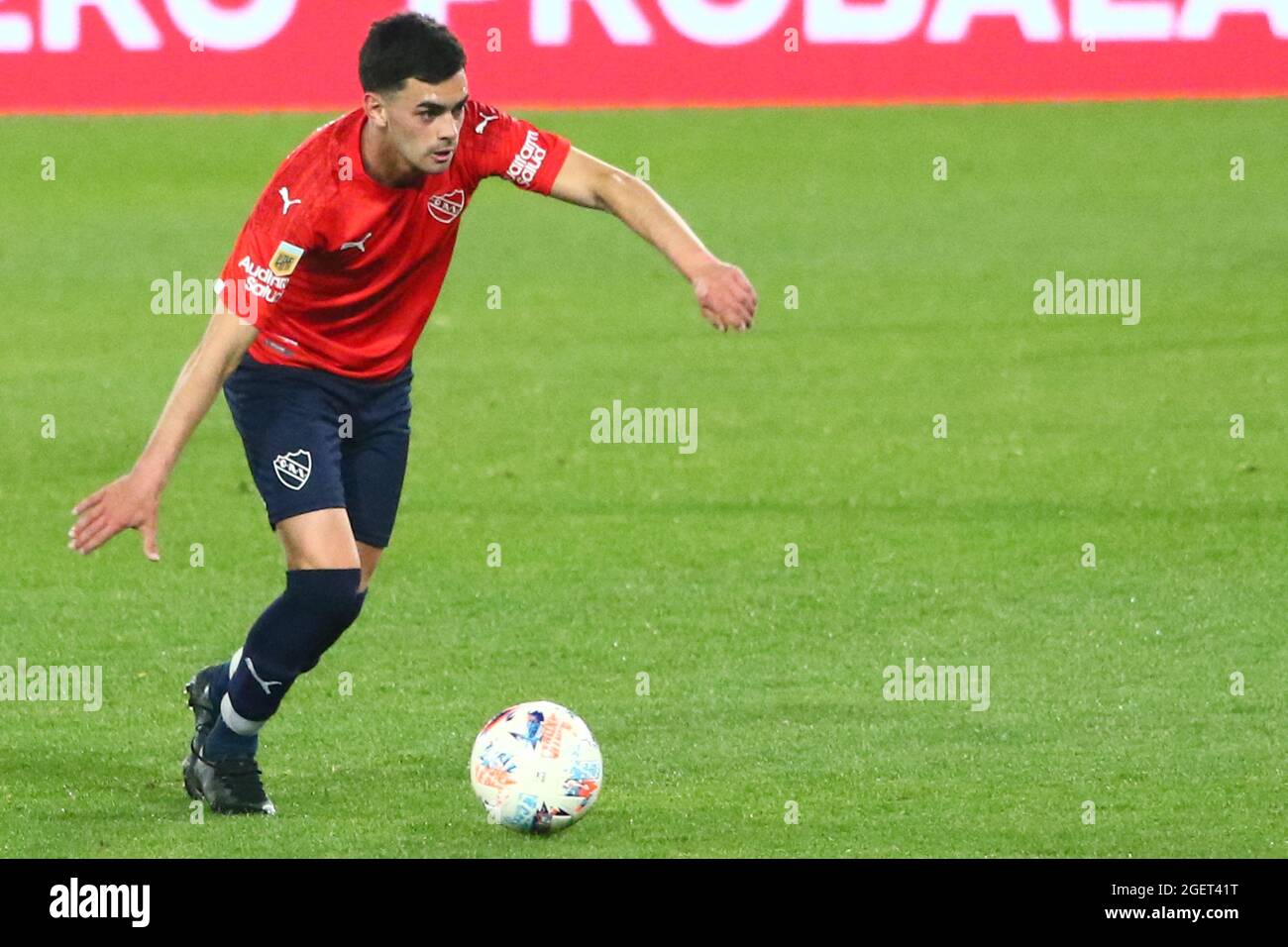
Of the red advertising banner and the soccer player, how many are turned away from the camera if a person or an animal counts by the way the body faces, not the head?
0

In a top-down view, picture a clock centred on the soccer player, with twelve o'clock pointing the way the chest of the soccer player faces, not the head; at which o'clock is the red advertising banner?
The red advertising banner is roughly at 8 o'clock from the soccer player.

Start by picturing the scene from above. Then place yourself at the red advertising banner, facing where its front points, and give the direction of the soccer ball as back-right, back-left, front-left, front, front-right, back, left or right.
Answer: front

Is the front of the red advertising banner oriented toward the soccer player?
yes

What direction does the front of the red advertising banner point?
toward the camera
